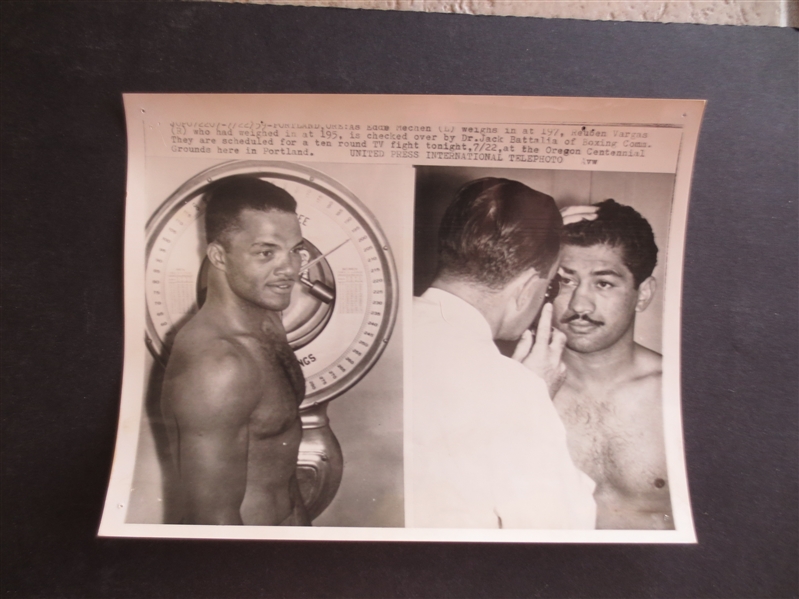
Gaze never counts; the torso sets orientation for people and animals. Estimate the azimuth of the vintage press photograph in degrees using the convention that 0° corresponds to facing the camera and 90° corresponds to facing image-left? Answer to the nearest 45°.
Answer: approximately 0°
